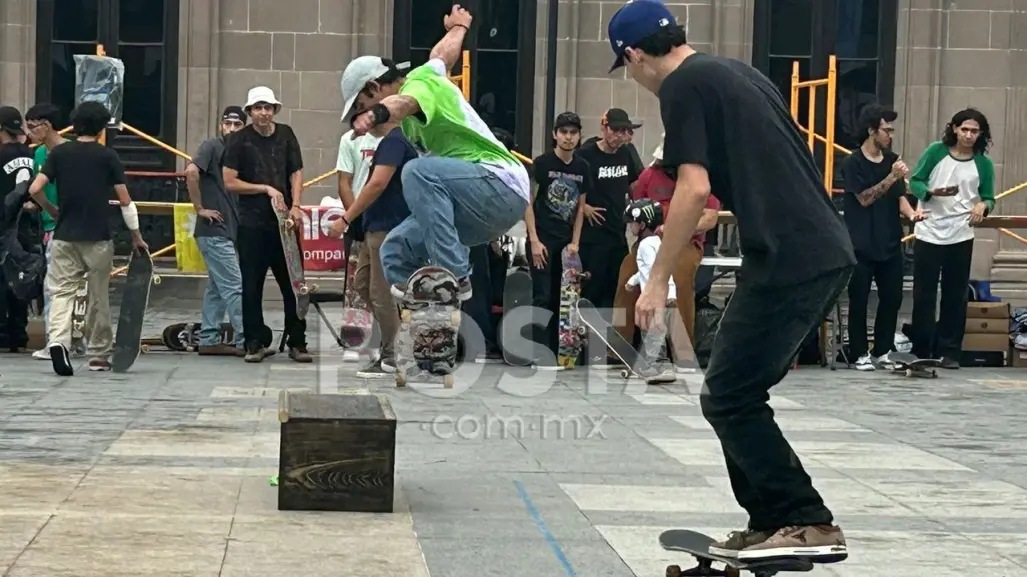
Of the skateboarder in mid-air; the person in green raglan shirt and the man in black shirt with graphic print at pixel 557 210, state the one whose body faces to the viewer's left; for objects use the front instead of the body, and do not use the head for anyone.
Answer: the skateboarder in mid-air

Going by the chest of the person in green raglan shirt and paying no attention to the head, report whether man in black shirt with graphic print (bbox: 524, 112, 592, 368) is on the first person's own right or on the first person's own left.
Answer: on the first person's own right

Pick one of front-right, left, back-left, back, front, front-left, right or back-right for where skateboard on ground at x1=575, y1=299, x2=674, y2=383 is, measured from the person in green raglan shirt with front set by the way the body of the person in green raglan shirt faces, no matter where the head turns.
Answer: front-right

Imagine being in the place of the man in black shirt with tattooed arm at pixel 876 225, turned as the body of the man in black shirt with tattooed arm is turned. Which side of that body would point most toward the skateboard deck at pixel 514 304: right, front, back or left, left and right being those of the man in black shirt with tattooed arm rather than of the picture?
right

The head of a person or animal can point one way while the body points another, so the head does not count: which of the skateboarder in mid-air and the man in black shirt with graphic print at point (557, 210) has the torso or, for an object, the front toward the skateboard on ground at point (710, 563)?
the man in black shirt with graphic print

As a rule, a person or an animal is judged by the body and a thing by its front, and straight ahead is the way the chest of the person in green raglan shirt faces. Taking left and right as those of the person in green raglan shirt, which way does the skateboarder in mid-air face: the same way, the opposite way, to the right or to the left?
to the right

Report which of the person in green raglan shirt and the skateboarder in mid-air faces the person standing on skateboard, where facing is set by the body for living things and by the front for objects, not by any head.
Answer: the person in green raglan shirt

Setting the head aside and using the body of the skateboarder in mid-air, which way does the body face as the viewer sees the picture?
to the viewer's left

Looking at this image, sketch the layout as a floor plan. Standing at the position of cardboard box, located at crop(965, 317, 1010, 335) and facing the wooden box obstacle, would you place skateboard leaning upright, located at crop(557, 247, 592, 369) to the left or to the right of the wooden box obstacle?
right

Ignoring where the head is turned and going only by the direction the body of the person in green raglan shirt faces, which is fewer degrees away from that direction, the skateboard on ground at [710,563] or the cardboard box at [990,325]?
the skateboard on ground

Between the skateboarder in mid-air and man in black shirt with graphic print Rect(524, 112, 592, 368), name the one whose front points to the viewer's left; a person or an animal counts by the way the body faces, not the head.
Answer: the skateboarder in mid-air
